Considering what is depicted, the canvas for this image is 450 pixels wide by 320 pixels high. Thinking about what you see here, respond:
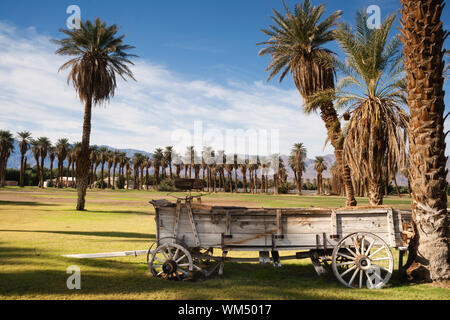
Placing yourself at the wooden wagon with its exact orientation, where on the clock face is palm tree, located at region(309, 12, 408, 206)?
The palm tree is roughly at 4 o'clock from the wooden wagon.

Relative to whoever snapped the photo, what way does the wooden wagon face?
facing to the left of the viewer

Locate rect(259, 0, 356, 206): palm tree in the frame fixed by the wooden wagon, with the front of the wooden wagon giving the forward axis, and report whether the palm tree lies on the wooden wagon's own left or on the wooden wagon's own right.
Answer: on the wooden wagon's own right
